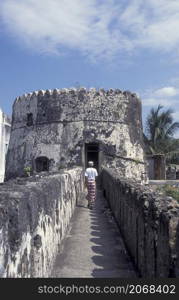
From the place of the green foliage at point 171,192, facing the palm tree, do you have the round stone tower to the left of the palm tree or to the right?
left

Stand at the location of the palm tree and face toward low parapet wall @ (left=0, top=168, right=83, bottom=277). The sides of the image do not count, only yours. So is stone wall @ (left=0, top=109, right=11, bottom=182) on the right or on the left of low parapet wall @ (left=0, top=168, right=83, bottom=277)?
right

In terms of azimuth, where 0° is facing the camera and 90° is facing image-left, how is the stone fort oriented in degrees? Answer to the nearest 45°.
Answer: approximately 0°
